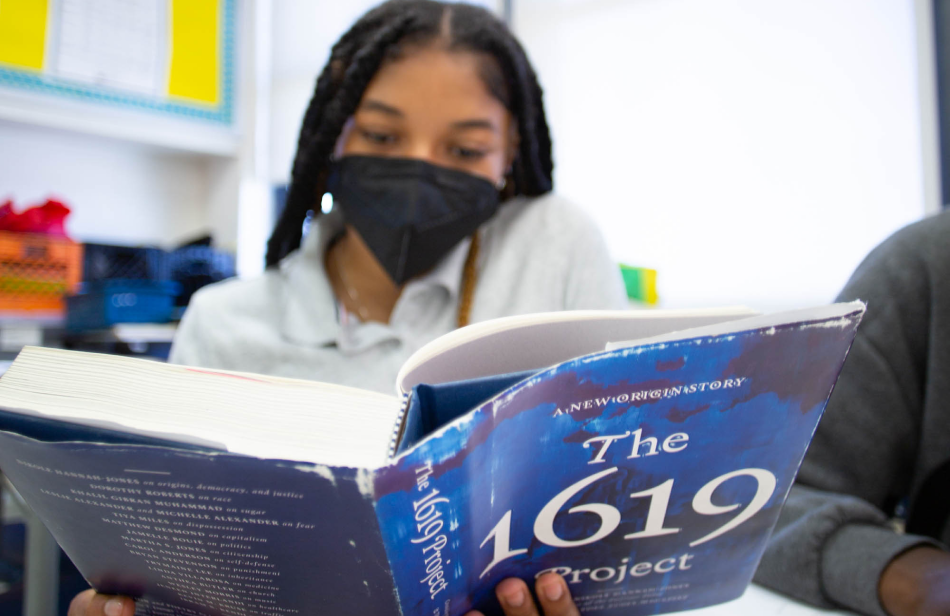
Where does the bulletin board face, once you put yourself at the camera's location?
facing the viewer and to the right of the viewer
